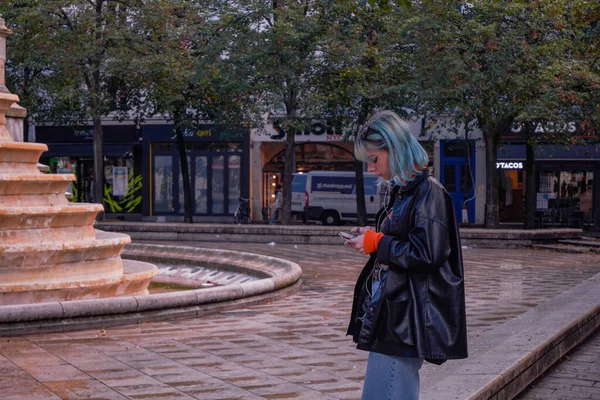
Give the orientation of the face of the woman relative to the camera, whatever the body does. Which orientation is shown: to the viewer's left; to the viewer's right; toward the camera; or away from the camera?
to the viewer's left

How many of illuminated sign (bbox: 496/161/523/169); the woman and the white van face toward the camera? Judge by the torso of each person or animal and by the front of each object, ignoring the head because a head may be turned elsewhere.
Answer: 1

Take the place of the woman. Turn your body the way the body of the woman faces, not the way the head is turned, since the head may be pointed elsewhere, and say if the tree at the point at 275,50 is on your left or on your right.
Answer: on your right

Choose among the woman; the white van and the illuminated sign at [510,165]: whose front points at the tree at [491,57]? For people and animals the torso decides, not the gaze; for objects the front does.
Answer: the illuminated sign

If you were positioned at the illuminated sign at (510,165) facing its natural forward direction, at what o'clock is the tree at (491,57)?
The tree is roughly at 12 o'clock from the illuminated sign.

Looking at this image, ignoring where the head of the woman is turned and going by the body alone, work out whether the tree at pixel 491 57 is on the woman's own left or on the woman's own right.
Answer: on the woman's own right

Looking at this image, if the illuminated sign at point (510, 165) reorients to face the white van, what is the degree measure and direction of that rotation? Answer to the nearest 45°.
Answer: approximately 90° to its right

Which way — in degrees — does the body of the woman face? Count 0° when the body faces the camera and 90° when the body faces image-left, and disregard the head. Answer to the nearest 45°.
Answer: approximately 90°

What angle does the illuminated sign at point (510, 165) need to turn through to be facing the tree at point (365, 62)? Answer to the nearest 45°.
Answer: approximately 45° to its right
